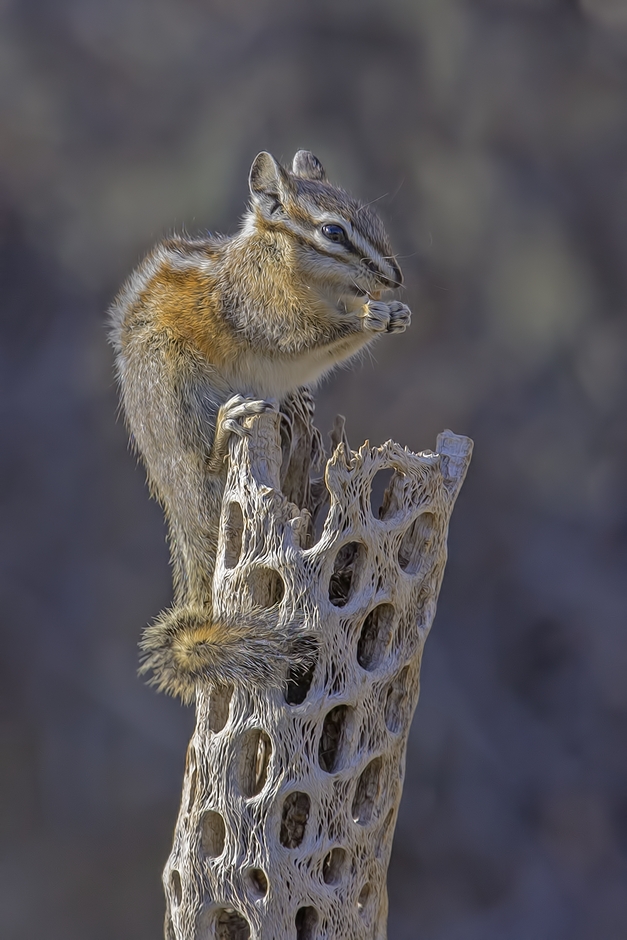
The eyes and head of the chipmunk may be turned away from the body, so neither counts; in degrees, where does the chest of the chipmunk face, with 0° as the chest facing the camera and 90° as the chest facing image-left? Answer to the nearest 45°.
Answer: approximately 270°
